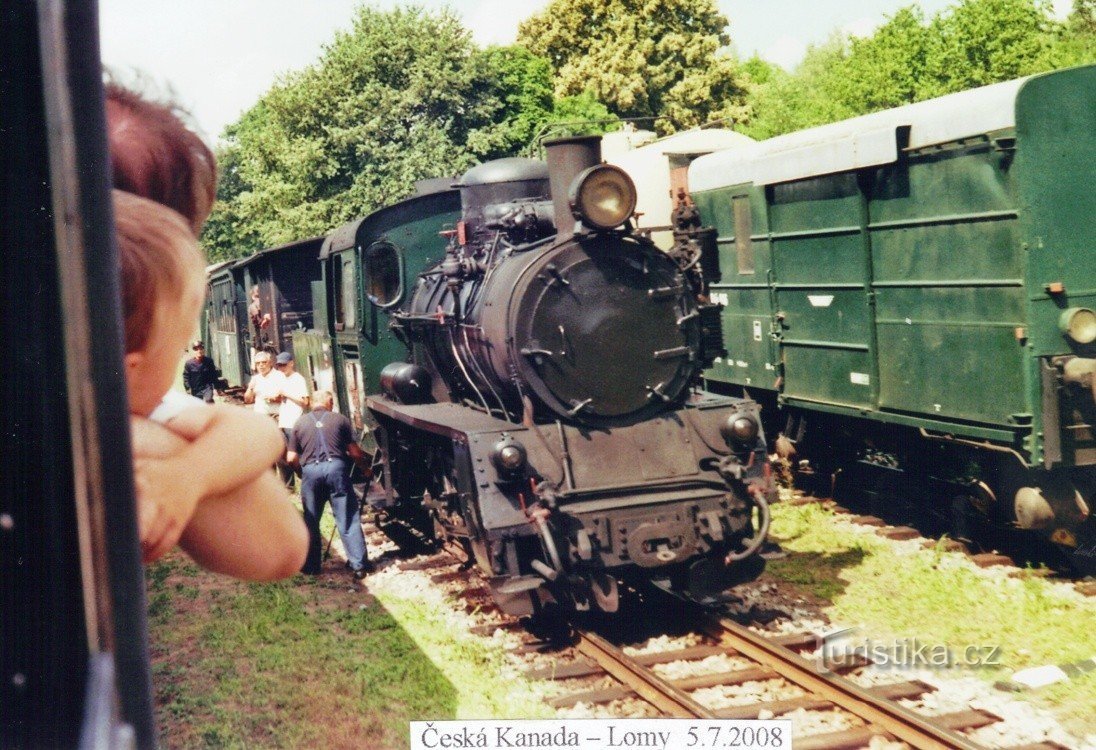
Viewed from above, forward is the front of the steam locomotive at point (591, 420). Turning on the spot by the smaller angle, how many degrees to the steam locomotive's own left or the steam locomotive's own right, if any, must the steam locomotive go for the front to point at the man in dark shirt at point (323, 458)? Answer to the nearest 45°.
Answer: approximately 135° to the steam locomotive's own right

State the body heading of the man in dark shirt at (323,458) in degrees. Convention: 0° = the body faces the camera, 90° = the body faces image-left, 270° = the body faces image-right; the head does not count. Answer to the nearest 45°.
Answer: approximately 180°

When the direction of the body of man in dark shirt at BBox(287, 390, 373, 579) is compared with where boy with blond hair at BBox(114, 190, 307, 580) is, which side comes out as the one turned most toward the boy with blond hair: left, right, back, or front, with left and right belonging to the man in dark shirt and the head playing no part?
back

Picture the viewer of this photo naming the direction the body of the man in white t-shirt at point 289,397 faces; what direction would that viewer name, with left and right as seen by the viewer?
facing the viewer and to the left of the viewer

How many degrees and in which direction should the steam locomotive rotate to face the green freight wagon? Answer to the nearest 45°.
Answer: approximately 90° to its left

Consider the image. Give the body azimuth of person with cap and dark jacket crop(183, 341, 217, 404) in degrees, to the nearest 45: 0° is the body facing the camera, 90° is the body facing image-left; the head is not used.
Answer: approximately 0°

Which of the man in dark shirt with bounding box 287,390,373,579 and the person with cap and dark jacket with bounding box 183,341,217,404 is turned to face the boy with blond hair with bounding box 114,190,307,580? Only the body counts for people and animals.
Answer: the person with cap and dark jacket

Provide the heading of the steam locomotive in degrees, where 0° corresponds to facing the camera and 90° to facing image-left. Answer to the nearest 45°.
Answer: approximately 315°

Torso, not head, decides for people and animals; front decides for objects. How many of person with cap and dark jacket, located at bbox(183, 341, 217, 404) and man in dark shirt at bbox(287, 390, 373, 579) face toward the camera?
1

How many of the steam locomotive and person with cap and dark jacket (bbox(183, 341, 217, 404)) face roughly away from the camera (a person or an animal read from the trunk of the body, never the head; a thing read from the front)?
0
